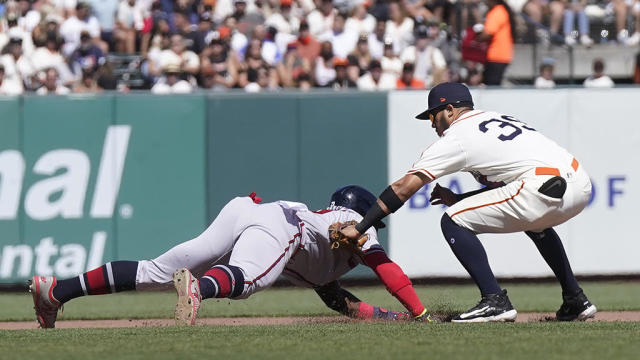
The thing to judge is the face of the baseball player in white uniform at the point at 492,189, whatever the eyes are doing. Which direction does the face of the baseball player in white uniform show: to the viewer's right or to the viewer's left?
to the viewer's left

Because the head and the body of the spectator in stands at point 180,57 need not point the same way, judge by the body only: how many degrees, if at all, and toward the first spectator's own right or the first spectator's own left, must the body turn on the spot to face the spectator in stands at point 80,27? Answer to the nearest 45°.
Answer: approximately 135° to the first spectator's own right

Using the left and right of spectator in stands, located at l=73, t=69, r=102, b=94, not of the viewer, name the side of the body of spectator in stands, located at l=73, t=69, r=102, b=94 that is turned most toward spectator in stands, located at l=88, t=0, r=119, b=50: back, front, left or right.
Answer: back

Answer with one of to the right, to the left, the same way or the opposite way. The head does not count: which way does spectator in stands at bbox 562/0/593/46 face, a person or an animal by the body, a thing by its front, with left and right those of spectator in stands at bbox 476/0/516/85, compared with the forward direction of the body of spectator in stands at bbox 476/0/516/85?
to the left

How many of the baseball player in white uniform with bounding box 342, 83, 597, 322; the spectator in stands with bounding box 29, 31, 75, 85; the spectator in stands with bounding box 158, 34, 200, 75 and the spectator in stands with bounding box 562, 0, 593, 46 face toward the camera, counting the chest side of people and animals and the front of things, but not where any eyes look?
3

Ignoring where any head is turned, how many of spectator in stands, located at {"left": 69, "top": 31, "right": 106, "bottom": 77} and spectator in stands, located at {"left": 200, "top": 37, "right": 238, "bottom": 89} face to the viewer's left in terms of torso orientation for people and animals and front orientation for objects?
0

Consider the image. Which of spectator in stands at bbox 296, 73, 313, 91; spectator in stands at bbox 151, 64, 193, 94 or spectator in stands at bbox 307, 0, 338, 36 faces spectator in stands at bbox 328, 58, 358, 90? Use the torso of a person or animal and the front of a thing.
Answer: spectator in stands at bbox 307, 0, 338, 36

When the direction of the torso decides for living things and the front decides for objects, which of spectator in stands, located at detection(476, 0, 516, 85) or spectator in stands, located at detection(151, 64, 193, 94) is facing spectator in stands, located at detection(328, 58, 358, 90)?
spectator in stands, located at detection(476, 0, 516, 85)

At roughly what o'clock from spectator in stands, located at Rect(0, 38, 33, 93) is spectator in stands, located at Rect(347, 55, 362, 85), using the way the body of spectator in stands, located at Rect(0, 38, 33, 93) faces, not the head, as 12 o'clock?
spectator in stands, located at Rect(347, 55, 362, 85) is roughly at 10 o'clock from spectator in stands, located at Rect(0, 38, 33, 93).

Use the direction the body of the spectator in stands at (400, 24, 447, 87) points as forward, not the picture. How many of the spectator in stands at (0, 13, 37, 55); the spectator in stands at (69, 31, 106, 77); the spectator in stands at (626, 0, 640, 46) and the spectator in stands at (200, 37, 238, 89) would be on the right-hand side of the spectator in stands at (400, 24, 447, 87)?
3
